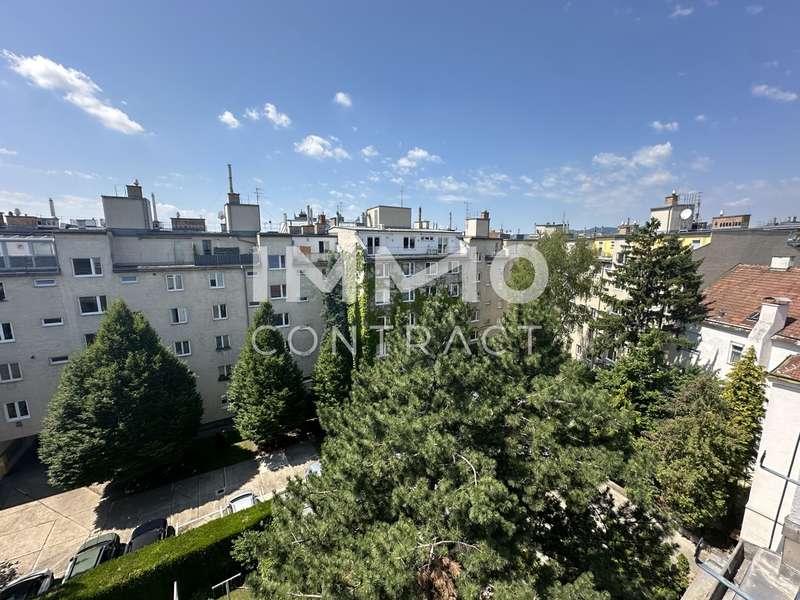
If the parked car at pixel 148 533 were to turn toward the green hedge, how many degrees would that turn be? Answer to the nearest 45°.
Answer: approximately 45° to its left

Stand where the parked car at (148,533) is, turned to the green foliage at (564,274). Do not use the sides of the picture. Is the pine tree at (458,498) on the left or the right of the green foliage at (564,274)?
right

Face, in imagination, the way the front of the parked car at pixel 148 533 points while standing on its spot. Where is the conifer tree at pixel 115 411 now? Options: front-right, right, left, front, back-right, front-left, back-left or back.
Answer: back-right

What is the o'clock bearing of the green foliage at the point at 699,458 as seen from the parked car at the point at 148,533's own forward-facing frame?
The green foliage is roughly at 9 o'clock from the parked car.

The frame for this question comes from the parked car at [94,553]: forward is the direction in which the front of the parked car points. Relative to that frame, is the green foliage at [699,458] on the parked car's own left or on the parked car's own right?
on the parked car's own left
